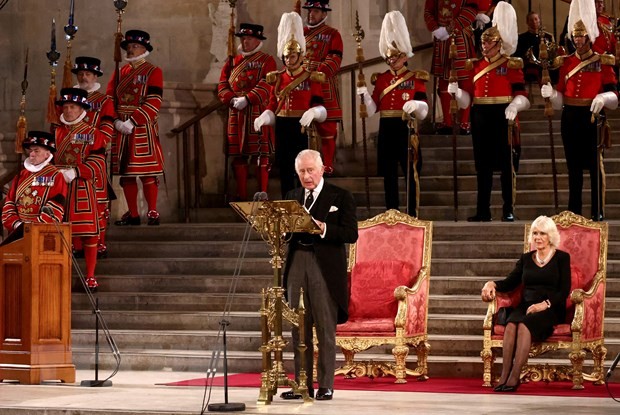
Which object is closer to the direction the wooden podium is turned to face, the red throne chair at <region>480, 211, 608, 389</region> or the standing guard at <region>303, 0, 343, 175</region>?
the red throne chair

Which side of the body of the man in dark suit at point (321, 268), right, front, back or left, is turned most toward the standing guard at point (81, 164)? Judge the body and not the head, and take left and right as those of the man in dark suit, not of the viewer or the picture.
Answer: right

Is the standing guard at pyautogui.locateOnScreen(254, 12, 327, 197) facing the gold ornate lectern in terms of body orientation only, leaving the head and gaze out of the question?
yes

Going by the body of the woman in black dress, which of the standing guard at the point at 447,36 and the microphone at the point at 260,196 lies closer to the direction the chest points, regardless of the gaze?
the microphone

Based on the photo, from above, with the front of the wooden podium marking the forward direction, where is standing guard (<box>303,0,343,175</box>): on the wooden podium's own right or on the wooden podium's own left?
on the wooden podium's own left

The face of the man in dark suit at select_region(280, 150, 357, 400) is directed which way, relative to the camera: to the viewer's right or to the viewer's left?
to the viewer's left

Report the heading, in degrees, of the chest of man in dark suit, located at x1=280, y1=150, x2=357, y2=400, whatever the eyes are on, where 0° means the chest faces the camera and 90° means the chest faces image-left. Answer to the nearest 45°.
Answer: approximately 45°

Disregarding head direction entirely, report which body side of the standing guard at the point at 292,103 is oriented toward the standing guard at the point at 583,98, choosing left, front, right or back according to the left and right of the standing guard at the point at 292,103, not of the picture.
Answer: left
